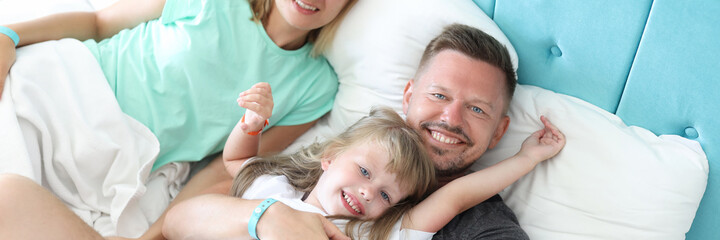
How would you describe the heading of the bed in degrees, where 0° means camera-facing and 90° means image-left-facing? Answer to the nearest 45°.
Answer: approximately 45°
